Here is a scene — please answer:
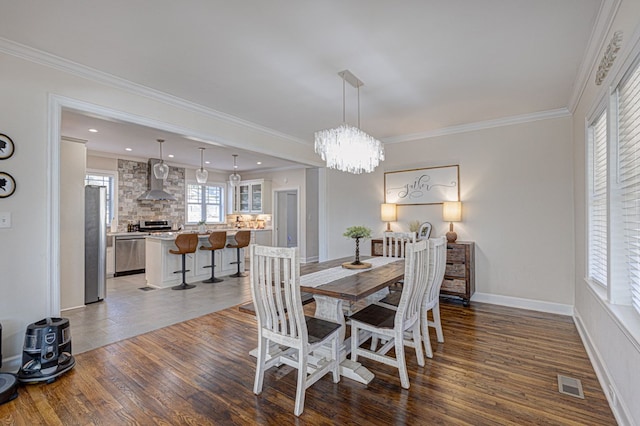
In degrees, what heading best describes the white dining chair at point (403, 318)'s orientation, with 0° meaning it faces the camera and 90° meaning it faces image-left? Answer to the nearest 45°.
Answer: approximately 135°

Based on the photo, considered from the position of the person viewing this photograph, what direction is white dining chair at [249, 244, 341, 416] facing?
facing away from the viewer and to the right of the viewer

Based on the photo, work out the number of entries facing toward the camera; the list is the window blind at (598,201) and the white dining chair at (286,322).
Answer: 0

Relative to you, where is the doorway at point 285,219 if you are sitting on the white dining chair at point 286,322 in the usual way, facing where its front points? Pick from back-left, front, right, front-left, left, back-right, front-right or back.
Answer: front-left

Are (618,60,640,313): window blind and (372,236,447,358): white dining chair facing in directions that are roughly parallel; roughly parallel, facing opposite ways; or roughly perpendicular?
roughly parallel

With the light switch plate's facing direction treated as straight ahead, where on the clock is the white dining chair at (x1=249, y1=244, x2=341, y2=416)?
The white dining chair is roughly at 11 o'clock from the light switch plate.

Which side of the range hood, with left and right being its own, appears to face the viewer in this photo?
front

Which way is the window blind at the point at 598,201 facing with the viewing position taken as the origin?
facing to the left of the viewer

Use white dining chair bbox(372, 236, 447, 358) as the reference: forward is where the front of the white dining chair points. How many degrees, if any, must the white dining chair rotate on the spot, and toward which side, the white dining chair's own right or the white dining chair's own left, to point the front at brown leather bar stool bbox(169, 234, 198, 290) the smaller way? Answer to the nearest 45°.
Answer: approximately 45° to the white dining chair's own left

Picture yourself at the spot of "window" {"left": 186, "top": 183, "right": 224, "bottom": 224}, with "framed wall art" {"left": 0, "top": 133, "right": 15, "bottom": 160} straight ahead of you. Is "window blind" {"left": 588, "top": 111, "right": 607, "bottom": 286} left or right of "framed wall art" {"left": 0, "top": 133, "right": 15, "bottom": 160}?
left

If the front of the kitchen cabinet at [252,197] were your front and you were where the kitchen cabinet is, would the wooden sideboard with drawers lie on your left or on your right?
on your left

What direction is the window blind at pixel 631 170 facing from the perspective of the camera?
to the viewer's left
